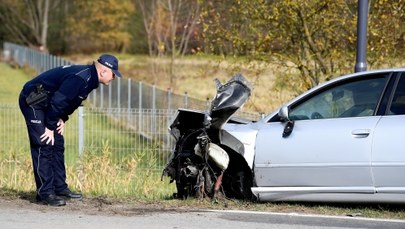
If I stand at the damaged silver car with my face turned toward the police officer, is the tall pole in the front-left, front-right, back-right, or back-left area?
back-right

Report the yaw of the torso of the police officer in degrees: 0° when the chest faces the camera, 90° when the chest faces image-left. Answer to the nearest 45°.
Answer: approximately 270°

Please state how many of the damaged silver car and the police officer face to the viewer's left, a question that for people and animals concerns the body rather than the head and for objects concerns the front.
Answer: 1

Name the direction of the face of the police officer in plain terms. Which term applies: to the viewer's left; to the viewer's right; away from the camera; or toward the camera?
to the viewer's right

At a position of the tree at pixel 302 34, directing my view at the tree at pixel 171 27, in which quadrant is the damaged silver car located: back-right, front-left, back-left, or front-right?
back-left

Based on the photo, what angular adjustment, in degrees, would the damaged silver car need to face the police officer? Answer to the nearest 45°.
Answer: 0° — it already faces them

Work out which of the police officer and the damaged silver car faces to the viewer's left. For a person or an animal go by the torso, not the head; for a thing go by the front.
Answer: the damaged silver car

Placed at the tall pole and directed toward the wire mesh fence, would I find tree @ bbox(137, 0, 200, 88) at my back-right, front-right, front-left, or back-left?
front-right

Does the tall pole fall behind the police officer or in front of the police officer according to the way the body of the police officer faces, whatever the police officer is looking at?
in front

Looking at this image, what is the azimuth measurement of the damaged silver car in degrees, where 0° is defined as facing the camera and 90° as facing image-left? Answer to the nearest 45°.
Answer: approximately 90°

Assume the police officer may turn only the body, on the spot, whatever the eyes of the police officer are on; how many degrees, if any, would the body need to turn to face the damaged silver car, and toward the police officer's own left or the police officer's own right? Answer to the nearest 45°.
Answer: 0° — they already face it

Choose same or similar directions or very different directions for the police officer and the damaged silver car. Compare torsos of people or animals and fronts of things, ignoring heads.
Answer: very different directions
